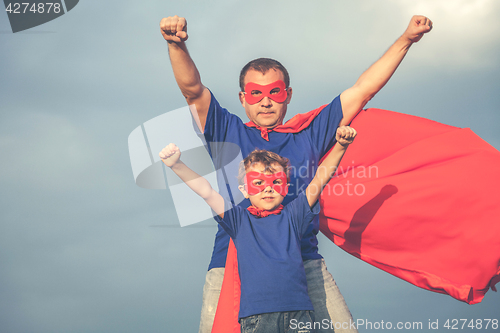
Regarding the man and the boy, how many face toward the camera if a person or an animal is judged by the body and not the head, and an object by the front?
2

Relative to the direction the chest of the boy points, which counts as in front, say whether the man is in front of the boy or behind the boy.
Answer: behind

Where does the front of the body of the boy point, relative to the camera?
toward the camera

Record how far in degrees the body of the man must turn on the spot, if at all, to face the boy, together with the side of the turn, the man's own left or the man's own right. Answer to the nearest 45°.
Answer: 0° — they already face them

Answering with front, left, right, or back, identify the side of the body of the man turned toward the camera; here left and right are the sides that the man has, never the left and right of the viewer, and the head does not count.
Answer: front
